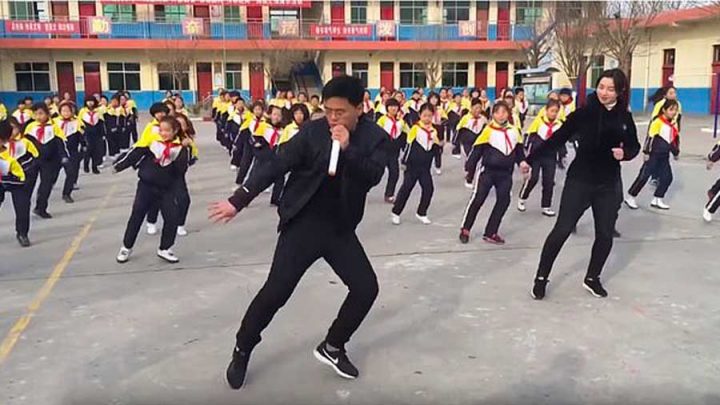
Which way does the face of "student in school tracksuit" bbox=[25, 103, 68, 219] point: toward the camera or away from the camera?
toward the camera

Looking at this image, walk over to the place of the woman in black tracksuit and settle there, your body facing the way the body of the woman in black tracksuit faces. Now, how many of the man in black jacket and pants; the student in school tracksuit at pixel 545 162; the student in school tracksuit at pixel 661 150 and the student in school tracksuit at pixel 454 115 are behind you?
3

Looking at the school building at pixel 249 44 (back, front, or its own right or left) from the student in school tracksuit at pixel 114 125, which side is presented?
front

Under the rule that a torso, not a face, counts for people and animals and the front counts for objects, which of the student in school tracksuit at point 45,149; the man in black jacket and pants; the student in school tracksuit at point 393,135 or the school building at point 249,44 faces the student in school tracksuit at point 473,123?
the school building

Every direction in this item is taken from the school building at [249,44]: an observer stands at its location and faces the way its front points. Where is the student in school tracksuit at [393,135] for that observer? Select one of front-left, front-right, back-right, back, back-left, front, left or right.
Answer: front

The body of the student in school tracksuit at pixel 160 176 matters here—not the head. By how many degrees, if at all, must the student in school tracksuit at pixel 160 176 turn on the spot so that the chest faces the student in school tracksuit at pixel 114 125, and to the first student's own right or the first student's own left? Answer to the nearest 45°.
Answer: approximately 180°

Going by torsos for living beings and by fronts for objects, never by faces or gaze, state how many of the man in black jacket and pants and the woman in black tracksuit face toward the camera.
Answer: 2

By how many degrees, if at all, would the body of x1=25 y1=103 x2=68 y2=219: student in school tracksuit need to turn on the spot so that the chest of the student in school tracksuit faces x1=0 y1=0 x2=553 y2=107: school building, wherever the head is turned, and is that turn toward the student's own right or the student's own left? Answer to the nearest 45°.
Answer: approximately 180°

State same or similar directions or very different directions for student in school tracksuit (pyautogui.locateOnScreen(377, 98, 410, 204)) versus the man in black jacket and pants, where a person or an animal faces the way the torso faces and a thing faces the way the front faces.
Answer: same or similar directions

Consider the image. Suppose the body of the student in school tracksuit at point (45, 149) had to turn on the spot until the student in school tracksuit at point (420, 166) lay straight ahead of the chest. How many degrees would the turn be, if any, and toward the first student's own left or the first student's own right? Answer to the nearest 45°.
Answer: approximately 45° to the first student's own left

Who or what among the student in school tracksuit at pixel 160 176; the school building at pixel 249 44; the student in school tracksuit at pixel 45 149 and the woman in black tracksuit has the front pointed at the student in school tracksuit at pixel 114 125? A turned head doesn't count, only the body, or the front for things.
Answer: the school building

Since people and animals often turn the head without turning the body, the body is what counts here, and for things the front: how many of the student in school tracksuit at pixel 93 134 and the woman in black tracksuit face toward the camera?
2

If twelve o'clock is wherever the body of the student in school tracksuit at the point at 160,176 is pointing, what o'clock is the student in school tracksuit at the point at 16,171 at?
the student in school tracksuit at the point at 16,171 is roughly at 4 o'clock from the student in school tracksuit at the point at 160,176.

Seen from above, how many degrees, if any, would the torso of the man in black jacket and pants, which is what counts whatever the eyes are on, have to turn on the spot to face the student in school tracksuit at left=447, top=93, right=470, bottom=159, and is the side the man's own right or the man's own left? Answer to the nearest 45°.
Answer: approximately 180°

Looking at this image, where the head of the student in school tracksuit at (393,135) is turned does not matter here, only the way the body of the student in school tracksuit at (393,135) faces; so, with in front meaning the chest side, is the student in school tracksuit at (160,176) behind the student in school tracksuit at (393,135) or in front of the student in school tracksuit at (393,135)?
in front

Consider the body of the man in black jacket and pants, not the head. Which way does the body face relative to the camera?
toward the camera

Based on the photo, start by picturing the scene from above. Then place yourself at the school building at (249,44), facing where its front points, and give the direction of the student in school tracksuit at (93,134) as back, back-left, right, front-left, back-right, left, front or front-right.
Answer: front

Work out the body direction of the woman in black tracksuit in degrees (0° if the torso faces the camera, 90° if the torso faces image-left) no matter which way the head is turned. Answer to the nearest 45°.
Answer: approximately 0°

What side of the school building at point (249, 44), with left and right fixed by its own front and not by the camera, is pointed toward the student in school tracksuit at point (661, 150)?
front
